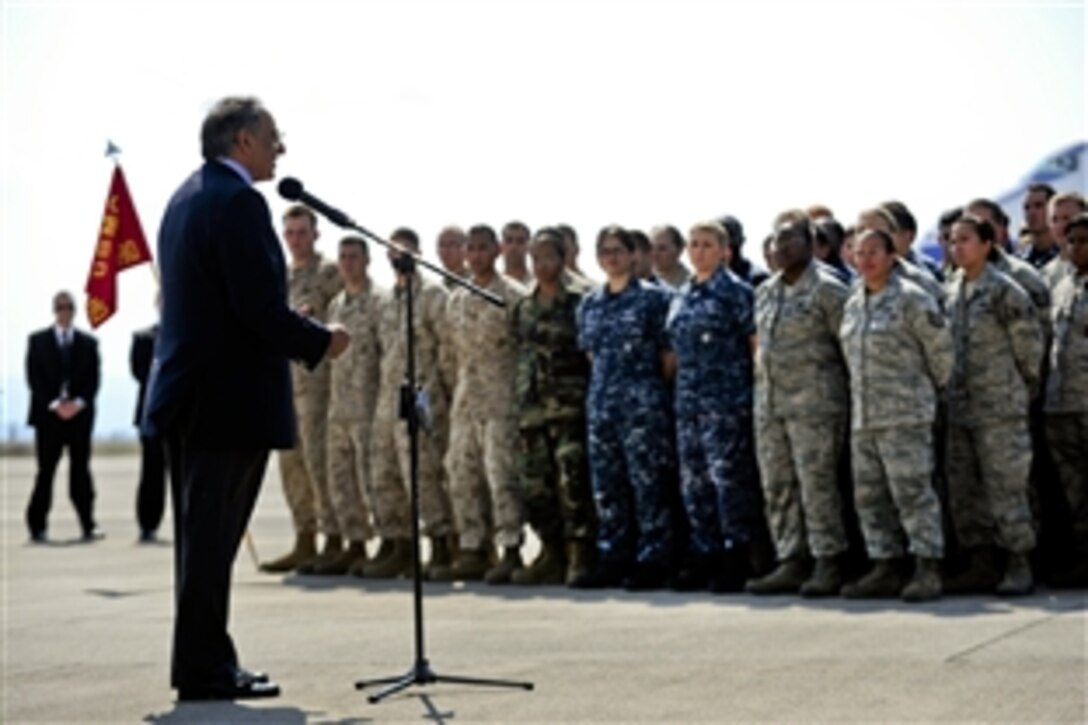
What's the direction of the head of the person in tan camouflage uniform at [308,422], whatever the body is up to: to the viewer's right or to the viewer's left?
to the viewer's left

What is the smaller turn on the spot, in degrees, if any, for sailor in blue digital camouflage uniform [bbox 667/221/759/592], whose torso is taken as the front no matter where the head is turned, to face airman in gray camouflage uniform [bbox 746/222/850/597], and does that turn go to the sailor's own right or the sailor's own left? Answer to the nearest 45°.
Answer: approximately 90° to the sailor's own left

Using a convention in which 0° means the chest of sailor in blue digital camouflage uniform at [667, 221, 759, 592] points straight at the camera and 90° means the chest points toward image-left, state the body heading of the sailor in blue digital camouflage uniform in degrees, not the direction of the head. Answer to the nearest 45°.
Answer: approximately 45°

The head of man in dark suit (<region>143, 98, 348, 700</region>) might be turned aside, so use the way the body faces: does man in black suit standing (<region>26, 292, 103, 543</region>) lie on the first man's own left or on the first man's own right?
on the first man's own left

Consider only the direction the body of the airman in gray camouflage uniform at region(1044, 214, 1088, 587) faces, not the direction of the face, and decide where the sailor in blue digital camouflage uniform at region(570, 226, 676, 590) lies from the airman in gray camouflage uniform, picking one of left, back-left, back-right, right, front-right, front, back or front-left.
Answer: front-right

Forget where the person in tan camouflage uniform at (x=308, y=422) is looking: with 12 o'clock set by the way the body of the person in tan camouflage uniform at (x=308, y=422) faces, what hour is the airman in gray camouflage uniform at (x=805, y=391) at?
the airman in gray camouflage uniform at (x=805, y=391) is roughly at 9 o'clock from the person in tan camouflage uniform at (x=308, y=422).

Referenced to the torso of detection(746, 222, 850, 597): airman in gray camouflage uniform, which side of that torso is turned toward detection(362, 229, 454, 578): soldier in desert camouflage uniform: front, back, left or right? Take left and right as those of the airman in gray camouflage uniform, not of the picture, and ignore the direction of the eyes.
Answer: right

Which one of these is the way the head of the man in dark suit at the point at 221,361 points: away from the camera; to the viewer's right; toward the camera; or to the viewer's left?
to the viewer's right
